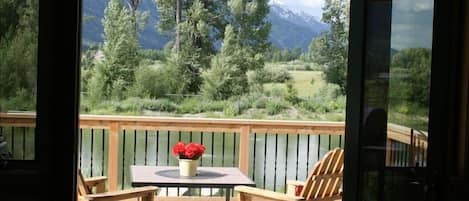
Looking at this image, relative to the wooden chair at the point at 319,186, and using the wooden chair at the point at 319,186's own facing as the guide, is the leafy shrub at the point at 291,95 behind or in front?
in front

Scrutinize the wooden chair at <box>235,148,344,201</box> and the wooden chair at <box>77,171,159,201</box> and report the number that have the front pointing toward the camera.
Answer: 0

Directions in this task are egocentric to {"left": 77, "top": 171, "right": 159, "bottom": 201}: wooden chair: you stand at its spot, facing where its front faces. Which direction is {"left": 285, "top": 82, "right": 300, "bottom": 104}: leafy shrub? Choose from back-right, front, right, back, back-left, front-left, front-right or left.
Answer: front

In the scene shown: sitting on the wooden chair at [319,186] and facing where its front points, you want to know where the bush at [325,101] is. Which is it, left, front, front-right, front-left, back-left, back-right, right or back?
front-right

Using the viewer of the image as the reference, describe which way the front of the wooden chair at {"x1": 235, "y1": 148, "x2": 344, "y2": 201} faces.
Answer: facing away from the viewer and to the left of the viewer

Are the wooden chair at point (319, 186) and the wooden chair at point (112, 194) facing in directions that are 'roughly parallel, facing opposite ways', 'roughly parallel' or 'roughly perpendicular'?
roughly perpendicular

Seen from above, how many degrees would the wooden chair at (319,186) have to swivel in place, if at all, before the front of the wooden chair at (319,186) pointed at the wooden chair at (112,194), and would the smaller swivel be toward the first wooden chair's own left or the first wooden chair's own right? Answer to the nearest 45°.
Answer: approximately 45° to the first wooden chair's own left

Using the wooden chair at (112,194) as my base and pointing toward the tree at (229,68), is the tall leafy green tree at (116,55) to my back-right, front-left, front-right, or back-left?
front-left

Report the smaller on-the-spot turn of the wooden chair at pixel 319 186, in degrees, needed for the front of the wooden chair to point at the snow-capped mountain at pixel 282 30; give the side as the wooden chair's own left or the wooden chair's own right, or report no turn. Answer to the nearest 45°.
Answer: approximately 45° to the wooden chair's own right

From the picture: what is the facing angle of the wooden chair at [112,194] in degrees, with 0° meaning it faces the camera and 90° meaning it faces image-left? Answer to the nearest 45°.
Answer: approximately 225°

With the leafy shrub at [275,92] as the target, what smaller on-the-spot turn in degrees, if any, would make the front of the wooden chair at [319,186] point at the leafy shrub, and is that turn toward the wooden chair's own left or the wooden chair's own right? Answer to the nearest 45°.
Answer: approximately 45° to the wooden chair's own right

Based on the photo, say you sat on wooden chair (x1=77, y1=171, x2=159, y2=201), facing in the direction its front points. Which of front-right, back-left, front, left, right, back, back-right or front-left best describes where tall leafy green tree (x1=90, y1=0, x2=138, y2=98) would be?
front-left
